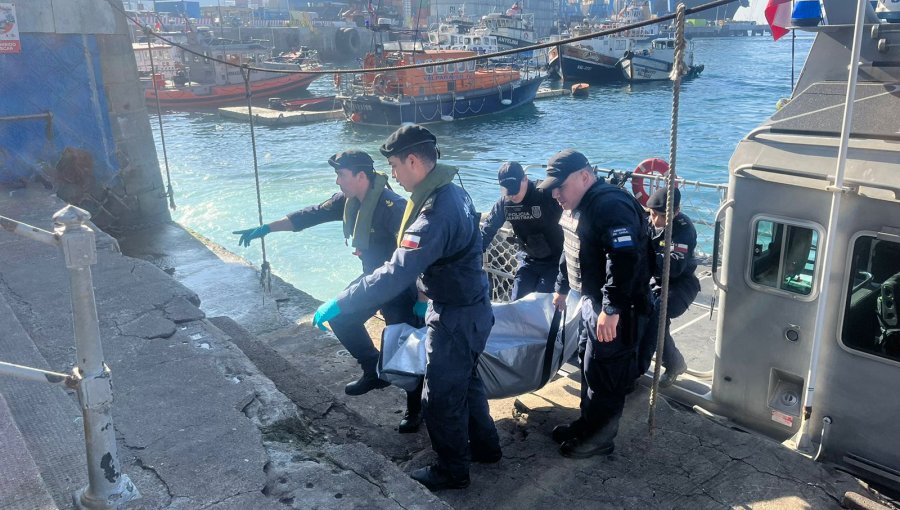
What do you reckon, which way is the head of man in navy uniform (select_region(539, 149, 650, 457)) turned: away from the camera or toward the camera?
toward the camera

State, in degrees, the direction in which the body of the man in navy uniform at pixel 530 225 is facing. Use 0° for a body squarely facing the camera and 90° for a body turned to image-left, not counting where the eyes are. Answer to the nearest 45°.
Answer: approximately 45°

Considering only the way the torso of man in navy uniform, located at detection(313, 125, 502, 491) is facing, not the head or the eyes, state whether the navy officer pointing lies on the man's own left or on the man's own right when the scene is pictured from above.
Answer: on the man's own right

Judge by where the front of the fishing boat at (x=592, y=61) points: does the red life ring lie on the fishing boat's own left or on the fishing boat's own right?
on the fishing boat's own left

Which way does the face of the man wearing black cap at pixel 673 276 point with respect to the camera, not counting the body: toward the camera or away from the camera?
toward the camera

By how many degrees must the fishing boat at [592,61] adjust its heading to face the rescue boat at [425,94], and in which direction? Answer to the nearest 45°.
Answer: approximately 45° to its left

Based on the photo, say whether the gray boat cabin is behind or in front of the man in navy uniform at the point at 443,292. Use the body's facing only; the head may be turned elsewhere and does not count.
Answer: behind

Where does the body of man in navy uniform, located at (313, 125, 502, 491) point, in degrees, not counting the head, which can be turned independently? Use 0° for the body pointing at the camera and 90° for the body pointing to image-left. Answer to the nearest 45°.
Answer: approximately 90°

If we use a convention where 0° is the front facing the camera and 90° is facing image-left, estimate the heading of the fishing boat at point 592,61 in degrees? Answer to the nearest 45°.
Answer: approximately 45°

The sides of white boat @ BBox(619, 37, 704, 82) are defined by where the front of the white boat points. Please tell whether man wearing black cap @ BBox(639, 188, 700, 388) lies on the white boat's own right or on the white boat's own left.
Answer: on the white boat's own left

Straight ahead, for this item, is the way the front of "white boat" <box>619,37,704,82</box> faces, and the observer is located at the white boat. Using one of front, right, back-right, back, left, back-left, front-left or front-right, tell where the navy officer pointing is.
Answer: front-left

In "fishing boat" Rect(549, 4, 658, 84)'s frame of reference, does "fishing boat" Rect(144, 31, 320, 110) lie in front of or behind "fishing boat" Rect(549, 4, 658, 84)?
in front
